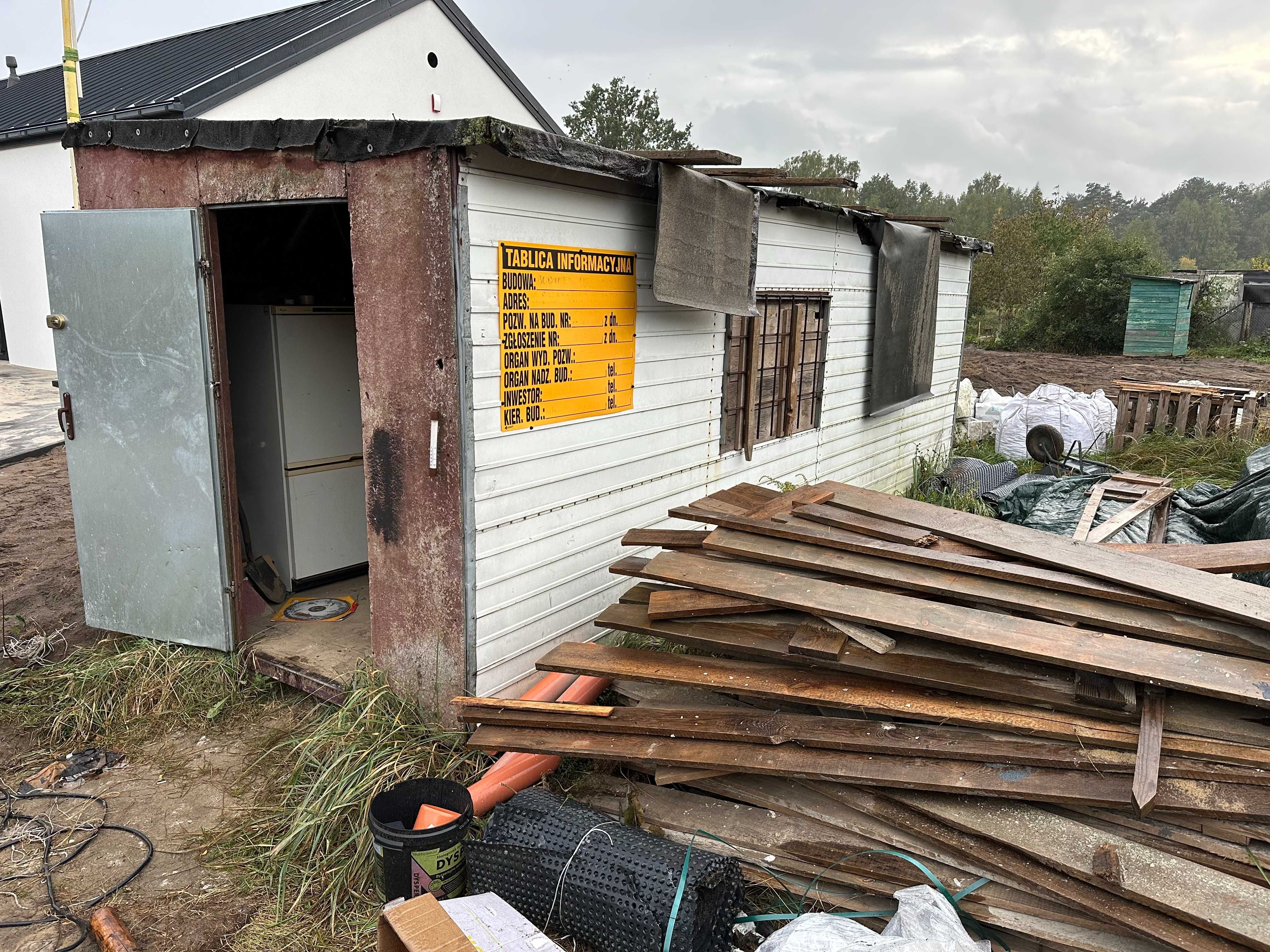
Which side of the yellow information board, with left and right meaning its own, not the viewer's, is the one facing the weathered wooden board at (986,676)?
front

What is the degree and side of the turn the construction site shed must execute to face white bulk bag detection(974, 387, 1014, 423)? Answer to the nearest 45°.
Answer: approximately 180°

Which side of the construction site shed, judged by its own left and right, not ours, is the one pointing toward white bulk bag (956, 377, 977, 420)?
back

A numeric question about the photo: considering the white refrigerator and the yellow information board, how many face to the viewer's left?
0

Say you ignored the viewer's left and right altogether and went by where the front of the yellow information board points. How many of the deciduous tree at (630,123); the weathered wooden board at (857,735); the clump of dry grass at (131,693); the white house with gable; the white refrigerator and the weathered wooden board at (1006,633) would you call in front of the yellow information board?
2

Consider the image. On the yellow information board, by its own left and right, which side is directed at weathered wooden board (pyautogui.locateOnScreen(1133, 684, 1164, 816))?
front

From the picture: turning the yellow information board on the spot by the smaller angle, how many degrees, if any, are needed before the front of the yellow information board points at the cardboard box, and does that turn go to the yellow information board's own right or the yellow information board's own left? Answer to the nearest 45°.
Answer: approximately 45° to the yellow information board's own right

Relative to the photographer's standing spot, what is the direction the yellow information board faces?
facing the viewer and to the right of the viewer

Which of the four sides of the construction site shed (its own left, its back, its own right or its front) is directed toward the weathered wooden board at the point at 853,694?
left

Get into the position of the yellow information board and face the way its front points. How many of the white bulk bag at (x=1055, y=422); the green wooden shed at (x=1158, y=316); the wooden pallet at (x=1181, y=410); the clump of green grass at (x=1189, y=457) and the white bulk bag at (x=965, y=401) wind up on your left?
5

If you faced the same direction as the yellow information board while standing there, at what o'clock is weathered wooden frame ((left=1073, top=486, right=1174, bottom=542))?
The weathered wooden frame is roughly at 10 o'clock from the yellow information board.

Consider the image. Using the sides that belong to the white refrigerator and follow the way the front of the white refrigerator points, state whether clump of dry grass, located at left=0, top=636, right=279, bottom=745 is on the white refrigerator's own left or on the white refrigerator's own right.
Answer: on the white refrigerator's own right

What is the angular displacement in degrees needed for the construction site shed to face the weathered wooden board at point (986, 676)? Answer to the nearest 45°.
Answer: approximately 90° to its left
